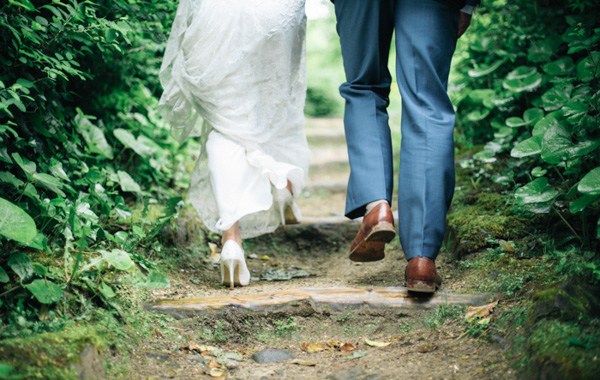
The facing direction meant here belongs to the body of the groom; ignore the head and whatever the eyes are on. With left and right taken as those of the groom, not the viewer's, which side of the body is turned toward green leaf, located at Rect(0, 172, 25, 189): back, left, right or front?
left

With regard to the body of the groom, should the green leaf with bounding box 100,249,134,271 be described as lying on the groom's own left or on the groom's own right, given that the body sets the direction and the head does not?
on the groom's own left

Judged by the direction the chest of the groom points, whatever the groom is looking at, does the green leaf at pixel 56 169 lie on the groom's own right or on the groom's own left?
on the groom's own left

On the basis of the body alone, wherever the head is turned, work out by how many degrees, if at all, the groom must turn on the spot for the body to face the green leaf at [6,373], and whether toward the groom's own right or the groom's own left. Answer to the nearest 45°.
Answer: approximately 135° to the groom's own left

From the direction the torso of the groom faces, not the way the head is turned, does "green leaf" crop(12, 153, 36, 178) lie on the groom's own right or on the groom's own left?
on the groom's own left

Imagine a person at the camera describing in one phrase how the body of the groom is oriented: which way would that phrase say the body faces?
away from the camera

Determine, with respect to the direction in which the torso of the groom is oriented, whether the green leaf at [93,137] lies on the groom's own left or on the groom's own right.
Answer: on the groom's own left

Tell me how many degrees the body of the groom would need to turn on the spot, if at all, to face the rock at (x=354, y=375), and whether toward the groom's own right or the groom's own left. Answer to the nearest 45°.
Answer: approximately 180°

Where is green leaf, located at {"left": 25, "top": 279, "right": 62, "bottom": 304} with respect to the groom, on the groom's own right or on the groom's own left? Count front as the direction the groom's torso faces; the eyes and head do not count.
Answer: on the groom's own left

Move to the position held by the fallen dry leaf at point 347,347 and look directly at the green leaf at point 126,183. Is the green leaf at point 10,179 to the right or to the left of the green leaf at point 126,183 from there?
left

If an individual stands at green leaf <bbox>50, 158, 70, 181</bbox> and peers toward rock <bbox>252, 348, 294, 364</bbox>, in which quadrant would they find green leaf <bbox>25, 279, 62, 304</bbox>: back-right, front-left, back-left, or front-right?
front-right
